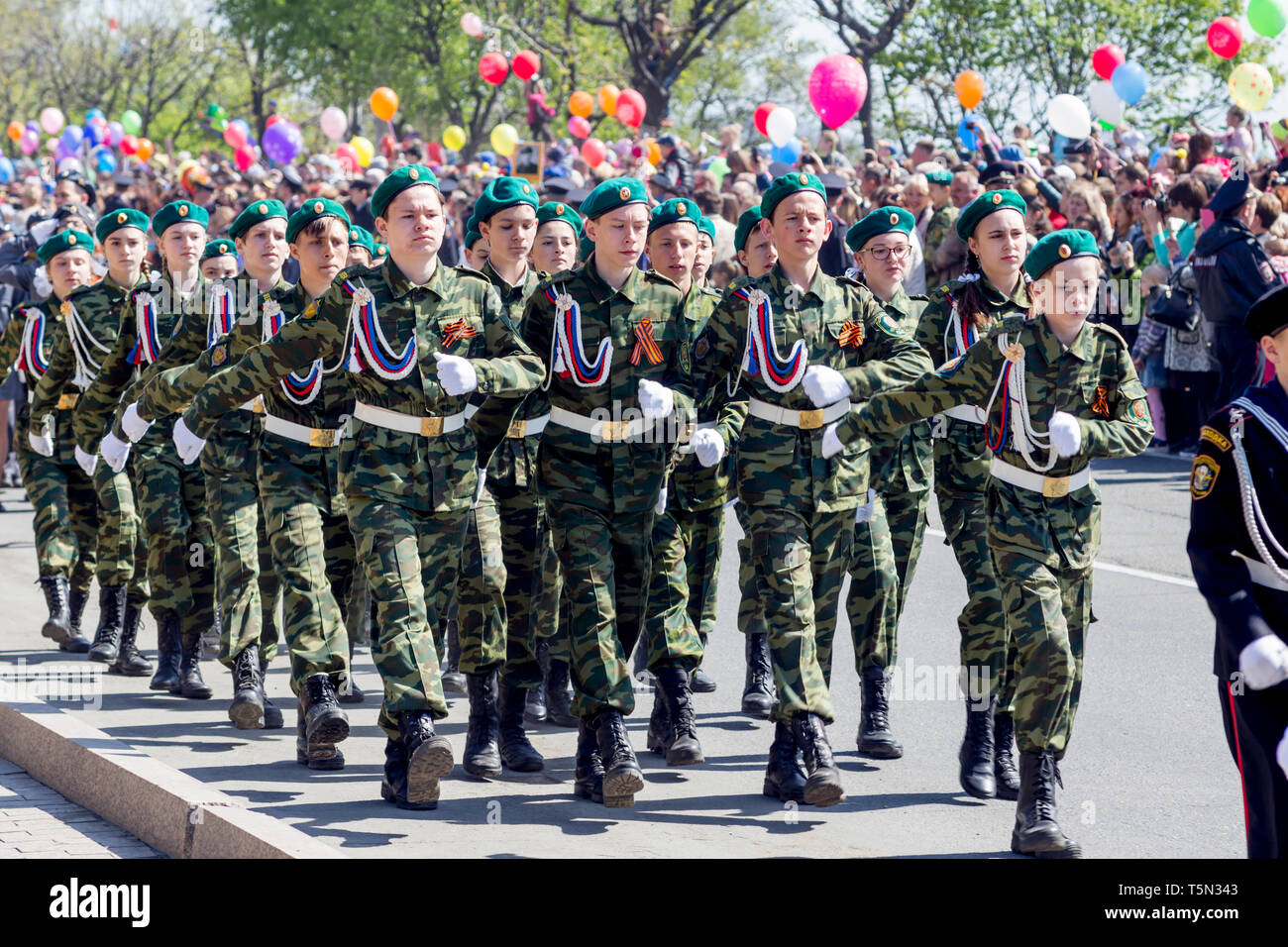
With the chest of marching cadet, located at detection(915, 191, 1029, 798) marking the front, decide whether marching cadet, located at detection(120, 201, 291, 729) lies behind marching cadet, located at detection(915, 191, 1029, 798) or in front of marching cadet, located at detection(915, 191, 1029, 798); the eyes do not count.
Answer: behind

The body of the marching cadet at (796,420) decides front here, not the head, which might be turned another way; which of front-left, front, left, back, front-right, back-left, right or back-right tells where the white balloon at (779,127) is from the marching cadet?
back

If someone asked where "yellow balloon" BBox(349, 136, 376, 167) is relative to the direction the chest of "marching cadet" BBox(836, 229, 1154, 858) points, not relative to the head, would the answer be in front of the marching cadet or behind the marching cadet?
behind

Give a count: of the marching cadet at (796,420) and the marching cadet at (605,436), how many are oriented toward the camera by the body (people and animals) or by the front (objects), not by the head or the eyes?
2

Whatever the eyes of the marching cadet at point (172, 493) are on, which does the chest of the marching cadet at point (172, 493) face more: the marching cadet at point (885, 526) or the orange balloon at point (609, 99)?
the marching cadet

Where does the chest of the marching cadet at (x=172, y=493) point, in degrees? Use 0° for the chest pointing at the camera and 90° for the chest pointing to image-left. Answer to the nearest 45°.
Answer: approximately 315°

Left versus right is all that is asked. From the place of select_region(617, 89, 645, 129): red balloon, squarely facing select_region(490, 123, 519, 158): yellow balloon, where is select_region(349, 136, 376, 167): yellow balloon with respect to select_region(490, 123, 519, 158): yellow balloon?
right

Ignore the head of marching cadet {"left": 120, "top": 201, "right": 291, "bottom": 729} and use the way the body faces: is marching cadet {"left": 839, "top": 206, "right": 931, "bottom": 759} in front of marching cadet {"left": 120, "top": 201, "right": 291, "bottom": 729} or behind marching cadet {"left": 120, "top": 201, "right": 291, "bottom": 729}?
in front
